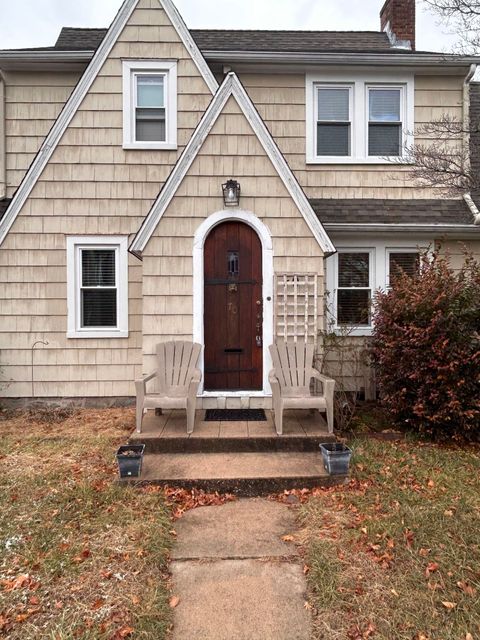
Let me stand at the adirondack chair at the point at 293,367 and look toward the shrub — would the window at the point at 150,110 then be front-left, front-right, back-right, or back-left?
back-left

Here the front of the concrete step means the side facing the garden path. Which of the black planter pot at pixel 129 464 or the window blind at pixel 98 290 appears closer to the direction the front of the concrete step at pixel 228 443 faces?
the black planter pot

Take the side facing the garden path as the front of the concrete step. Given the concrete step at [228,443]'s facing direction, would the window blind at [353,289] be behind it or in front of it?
behind

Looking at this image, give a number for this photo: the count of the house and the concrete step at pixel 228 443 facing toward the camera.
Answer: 2

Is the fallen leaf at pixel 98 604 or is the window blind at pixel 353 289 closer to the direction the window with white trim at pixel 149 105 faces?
the fallen leaf

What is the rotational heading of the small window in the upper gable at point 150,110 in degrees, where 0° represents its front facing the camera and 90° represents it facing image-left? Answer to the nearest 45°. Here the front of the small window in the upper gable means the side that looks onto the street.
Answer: approximately 0°
